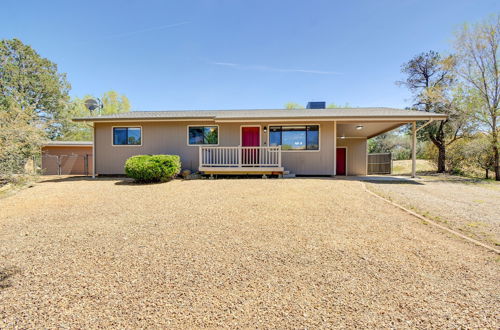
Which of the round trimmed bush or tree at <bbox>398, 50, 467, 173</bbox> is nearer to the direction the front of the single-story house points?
the round trimmed bush

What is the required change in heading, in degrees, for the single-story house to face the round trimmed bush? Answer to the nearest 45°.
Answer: approximately 45° to its right

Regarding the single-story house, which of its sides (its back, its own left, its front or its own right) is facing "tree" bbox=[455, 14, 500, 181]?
left

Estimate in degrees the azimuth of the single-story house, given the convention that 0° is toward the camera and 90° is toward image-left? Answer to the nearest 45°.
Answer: approximately 0°

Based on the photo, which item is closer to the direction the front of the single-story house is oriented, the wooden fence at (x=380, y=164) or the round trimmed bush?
the round trimmed bush

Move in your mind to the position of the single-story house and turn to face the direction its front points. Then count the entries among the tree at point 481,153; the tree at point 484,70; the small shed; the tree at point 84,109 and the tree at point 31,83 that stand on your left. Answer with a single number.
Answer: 2

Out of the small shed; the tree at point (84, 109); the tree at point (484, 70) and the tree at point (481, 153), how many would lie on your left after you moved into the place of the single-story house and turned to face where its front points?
2

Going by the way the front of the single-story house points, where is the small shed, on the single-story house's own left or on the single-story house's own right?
on the single-story house's own right

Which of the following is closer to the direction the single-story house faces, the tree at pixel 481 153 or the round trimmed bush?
the round trimmed bush

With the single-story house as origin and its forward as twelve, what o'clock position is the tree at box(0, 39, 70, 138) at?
The tree is roughly at 4 o'clock from the single-story house.
